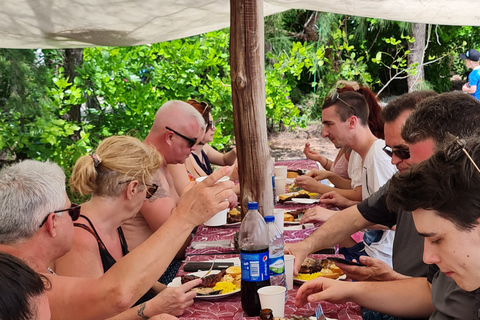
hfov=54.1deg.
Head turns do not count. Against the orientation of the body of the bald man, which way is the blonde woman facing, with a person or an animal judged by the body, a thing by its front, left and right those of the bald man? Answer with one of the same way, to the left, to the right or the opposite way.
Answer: the same way

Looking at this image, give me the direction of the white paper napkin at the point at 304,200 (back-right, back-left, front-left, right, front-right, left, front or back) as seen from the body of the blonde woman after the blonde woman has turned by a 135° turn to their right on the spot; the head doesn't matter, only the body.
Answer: back

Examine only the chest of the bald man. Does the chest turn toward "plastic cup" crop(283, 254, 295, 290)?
no

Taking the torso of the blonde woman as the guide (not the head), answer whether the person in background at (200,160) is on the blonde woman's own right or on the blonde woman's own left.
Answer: on the blonde woman's own left

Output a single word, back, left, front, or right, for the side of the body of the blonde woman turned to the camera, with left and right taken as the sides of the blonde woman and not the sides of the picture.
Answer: right

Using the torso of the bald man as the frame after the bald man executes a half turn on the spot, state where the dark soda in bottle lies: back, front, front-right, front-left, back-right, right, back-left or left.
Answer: left

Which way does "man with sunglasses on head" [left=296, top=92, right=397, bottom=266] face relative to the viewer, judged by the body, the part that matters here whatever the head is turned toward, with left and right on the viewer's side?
facing to the left of the viewer

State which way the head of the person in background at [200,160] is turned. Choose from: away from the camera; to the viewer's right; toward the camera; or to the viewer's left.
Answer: to the viewer's right

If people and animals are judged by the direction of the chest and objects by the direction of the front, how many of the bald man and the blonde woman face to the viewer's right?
2

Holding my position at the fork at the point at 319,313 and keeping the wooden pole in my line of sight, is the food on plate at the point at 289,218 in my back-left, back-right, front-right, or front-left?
front-right

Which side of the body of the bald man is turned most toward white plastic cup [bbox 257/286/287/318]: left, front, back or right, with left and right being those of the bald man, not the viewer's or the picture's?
right

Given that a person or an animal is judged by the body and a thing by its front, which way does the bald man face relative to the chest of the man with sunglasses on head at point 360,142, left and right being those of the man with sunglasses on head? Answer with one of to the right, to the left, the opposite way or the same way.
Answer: the opposite way

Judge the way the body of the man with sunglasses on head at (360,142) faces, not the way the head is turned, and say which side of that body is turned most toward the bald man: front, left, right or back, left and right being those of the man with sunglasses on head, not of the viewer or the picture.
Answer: front

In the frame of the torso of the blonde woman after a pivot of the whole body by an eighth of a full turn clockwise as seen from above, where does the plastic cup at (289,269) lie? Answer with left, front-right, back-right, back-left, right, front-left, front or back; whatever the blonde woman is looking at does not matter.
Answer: front

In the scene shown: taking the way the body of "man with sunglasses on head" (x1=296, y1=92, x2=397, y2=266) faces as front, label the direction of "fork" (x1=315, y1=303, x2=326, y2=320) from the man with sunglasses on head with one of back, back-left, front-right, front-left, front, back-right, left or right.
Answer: left

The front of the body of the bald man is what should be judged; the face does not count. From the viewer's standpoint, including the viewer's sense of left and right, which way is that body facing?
facing to the right of the viewer

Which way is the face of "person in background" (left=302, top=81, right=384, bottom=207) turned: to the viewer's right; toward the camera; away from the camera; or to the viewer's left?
to the viewer's left

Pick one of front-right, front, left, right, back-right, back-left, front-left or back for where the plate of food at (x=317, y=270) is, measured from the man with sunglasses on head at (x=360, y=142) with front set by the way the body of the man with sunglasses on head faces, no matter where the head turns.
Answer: left

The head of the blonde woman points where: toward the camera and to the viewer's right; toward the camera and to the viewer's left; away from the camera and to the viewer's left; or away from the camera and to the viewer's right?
away from the camera and to the viewer's right
